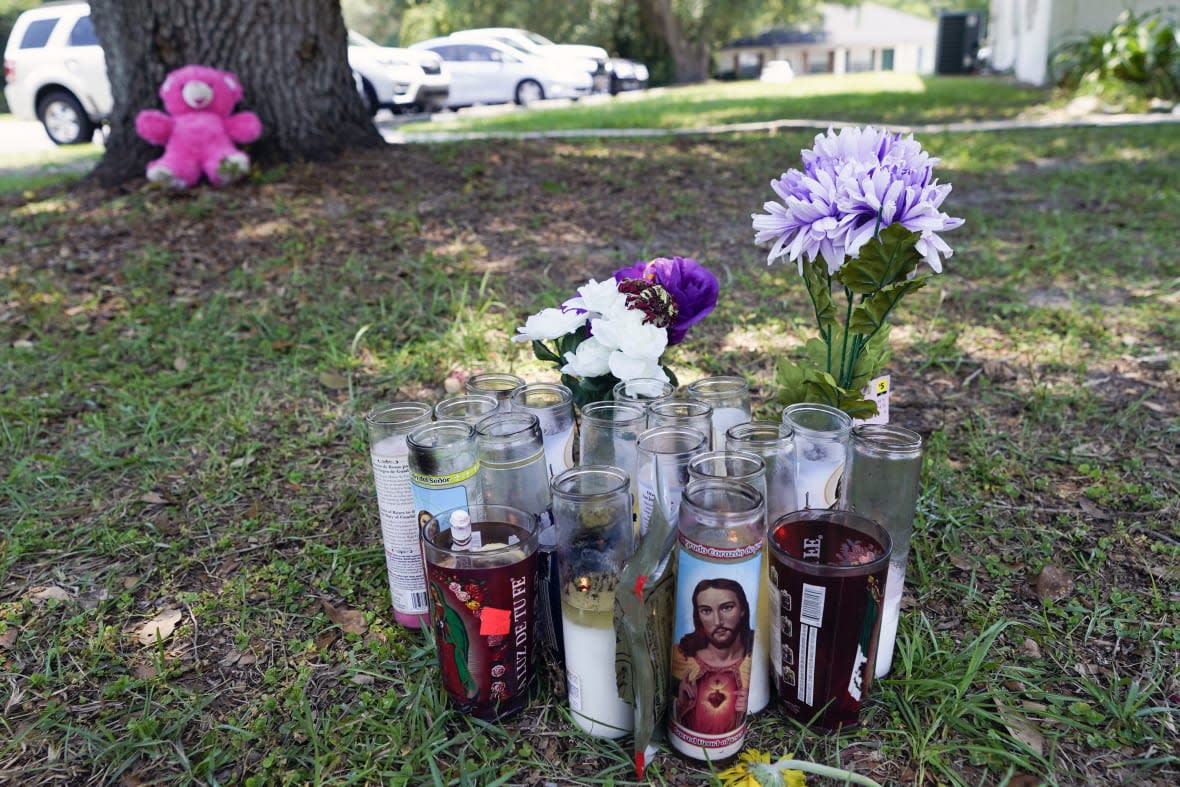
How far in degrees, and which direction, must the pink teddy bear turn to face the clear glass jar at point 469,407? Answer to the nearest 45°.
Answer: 0° — it already faces it

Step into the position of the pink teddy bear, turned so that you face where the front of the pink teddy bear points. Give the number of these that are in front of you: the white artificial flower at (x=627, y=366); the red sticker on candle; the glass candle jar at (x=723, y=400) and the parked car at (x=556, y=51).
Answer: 3

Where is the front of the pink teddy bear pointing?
toward the camera

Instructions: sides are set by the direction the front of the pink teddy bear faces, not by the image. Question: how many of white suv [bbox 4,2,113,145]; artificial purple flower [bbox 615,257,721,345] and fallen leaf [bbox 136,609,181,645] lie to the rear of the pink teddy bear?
1

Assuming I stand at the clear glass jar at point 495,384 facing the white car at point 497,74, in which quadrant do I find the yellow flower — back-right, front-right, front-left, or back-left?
back-right

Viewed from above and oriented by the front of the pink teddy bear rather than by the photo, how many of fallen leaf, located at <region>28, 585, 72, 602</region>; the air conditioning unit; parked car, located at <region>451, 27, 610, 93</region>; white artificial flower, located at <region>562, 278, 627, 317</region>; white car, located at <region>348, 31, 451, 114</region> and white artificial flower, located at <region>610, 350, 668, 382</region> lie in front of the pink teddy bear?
3

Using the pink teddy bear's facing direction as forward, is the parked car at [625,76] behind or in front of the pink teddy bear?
behind

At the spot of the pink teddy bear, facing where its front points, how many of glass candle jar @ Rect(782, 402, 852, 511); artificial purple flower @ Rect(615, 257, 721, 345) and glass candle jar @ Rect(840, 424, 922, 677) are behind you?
0

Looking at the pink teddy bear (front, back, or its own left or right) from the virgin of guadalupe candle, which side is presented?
front

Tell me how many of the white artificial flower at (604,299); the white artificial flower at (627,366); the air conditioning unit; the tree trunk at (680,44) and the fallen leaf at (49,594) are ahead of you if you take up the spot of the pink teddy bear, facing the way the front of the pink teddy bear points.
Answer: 3

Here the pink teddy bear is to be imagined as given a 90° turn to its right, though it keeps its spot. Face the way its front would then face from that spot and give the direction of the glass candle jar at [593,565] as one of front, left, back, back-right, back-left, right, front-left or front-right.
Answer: left

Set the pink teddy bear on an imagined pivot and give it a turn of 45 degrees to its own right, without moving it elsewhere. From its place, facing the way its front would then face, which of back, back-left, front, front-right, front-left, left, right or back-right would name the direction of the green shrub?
back-left

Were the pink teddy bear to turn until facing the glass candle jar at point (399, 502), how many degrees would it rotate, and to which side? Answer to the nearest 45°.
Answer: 0° — it already faces it

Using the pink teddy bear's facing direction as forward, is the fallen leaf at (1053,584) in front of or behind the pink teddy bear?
in front

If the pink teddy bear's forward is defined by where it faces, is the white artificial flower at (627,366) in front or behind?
in front

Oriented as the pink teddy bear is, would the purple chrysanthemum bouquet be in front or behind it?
in front

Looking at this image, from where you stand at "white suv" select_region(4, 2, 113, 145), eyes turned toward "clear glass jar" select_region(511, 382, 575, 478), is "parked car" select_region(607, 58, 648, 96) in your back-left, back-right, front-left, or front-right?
back-left

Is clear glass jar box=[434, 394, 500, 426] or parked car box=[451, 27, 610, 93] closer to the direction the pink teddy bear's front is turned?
the clear glass jar

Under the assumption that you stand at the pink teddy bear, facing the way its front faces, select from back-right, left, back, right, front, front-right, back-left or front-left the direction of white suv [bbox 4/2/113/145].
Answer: back

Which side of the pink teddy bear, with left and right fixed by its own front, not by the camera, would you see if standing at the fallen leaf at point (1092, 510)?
front
